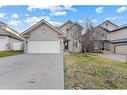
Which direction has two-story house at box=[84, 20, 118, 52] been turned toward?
toward the camera

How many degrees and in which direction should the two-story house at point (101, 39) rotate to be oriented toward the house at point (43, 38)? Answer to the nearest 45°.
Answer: approximately 45° to its right

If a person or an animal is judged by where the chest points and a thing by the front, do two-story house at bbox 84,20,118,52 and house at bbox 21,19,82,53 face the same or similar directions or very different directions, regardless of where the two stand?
same or similar directions

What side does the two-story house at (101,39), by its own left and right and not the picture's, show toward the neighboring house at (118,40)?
left

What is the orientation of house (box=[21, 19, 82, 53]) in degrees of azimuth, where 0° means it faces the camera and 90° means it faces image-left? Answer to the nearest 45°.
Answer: approximately 0°

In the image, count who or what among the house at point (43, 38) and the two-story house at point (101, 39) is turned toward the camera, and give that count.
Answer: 2
